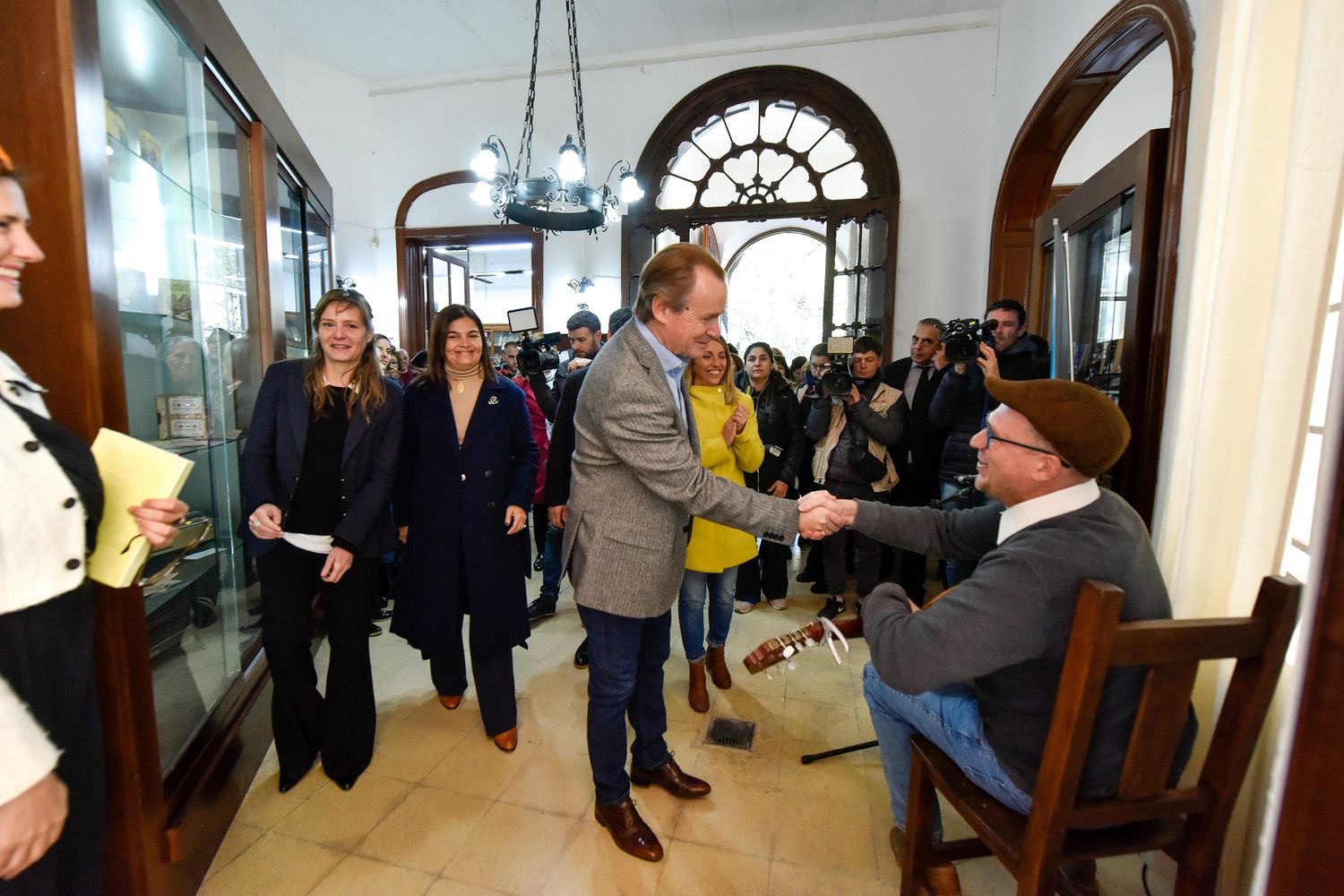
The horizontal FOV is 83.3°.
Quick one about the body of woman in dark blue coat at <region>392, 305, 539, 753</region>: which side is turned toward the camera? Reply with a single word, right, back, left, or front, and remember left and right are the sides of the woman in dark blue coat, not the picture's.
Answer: front

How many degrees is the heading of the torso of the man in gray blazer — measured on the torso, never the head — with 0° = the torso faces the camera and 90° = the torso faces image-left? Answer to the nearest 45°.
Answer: approximately 270°

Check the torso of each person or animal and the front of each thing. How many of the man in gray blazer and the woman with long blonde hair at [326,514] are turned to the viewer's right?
1

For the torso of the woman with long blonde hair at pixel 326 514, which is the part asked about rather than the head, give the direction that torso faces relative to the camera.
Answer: toward the camera

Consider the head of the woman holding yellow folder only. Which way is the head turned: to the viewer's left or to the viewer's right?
to the viewer's right

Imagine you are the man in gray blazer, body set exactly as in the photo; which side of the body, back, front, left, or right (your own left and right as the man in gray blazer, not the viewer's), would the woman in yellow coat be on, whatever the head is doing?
left

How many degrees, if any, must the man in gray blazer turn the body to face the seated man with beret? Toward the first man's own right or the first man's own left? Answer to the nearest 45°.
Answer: approximately 45° to the first man's own right

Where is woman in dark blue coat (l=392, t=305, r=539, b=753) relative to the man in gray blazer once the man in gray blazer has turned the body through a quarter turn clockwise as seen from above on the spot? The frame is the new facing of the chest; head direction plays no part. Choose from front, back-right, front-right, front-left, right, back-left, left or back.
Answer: back-right

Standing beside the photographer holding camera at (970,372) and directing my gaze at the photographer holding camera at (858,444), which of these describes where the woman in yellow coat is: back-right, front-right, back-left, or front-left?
front-left

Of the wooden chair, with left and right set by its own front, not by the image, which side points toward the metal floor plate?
front

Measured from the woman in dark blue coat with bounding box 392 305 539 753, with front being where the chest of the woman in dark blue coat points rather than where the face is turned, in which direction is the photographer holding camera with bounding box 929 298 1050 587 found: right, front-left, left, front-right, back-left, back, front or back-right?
left

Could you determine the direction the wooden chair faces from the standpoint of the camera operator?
facing away from the viewer and to the left of the viewer

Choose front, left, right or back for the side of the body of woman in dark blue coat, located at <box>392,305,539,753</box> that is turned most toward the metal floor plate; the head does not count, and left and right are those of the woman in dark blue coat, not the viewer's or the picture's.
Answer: left
